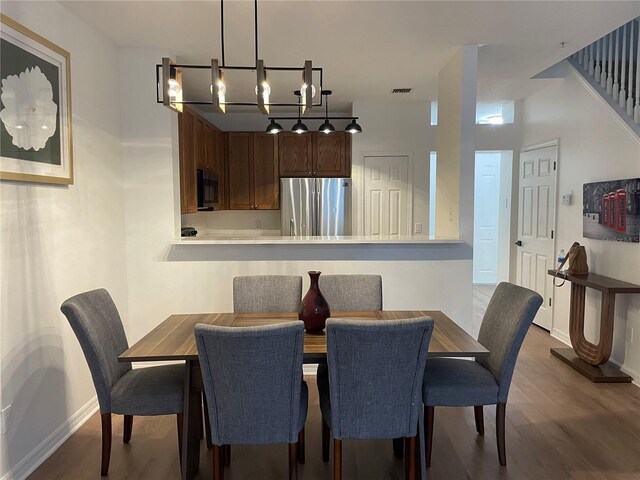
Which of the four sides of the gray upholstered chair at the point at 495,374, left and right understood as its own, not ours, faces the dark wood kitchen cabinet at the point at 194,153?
front

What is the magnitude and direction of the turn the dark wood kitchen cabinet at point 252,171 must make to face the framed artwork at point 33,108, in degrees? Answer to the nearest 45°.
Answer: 0° — it already faces it

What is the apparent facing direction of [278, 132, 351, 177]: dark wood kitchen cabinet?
toward the camera

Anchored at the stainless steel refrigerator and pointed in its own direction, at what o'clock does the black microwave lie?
The black microwave is roughly at 2 o'clock from the stainless steel refrigerator.

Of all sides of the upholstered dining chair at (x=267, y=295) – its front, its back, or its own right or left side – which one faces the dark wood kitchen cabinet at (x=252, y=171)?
back

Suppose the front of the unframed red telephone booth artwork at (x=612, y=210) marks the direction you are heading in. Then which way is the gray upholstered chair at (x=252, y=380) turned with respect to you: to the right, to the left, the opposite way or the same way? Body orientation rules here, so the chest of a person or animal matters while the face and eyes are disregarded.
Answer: to the right

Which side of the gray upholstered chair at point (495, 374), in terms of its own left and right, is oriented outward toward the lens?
left

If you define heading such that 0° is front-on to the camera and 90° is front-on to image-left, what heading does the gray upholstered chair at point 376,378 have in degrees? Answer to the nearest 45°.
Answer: approximately 180°

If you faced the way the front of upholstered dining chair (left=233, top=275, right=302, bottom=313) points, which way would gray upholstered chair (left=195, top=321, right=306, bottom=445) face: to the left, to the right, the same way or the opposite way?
the opposite way

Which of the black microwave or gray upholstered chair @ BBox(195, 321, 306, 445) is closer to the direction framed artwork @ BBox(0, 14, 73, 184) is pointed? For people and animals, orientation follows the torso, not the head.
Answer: the gray upholstered chair

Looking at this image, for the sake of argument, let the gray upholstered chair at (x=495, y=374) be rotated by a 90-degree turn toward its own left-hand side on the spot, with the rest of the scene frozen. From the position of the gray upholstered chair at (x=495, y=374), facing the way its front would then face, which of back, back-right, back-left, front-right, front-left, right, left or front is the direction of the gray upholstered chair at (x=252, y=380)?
front-right

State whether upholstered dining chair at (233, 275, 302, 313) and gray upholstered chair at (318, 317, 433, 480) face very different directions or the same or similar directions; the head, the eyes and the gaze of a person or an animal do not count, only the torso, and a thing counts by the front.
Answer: very different directions

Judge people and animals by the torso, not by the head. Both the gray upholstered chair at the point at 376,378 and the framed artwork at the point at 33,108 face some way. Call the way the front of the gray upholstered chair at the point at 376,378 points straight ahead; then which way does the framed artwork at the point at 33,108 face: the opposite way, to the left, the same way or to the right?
to the right

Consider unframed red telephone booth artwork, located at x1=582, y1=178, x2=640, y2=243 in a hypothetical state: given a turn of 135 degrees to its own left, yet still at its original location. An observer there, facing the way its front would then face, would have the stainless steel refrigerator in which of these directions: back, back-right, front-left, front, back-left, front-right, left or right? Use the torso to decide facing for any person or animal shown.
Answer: back

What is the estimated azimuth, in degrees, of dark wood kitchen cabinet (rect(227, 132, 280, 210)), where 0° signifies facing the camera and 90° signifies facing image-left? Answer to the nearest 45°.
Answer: approximately 0°

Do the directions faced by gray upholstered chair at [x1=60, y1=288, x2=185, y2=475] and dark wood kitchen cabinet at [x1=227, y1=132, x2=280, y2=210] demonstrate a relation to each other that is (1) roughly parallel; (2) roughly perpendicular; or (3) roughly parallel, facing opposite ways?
roughly perpendicular

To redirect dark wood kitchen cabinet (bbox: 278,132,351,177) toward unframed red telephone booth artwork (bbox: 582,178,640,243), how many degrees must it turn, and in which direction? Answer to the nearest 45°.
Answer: approximately 45° to its left

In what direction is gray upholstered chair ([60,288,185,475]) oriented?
to the viewer's right
